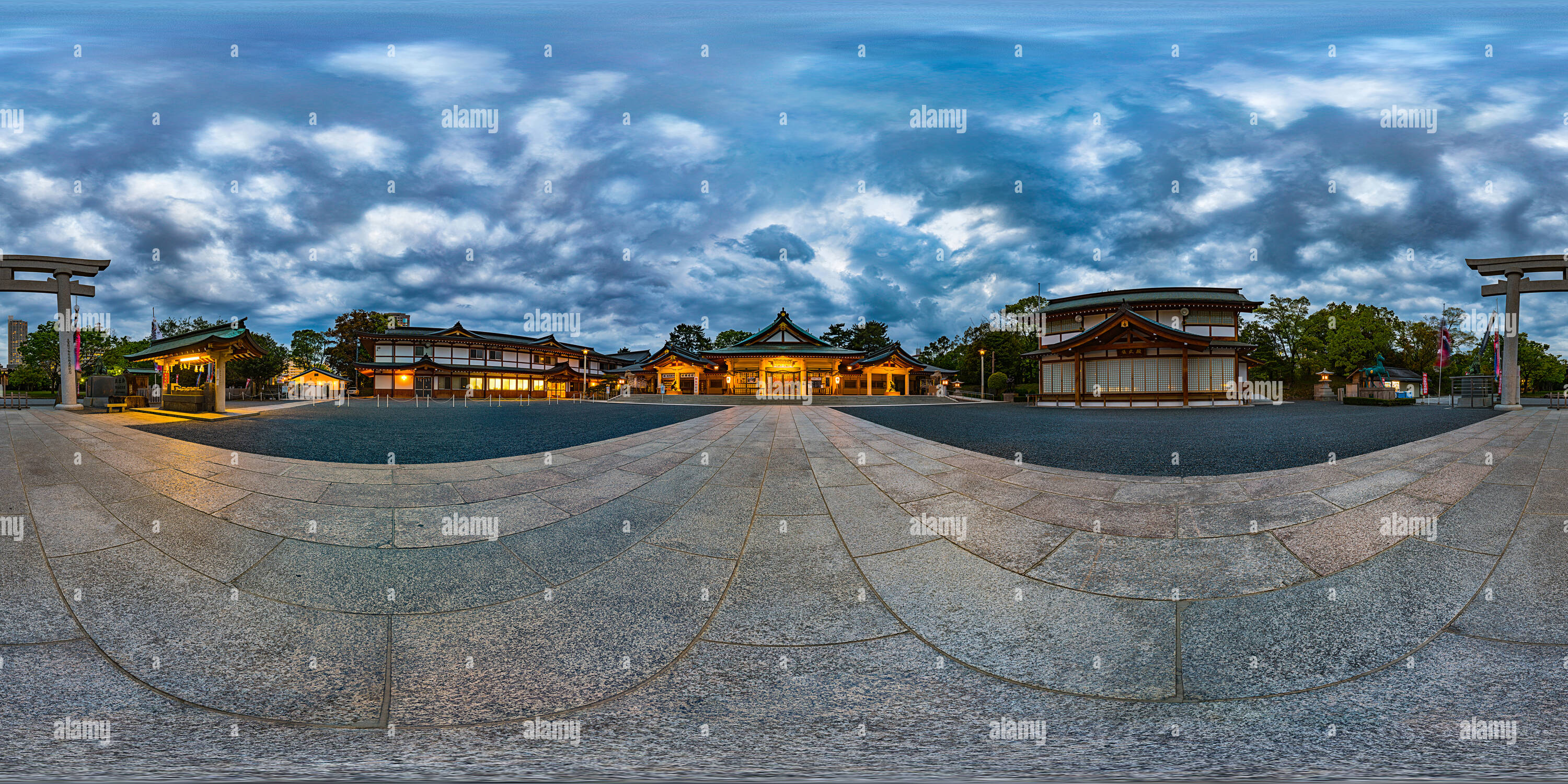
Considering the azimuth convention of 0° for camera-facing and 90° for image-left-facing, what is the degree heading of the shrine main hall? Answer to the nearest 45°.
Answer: approximately 0°

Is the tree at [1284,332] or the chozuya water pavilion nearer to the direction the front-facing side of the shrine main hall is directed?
the chozuya water pavilion

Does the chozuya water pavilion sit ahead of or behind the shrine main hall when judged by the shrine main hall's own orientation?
ahead

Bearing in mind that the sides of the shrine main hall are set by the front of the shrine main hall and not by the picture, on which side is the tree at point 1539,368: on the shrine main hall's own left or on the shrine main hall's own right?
on the shrine main hall's own left

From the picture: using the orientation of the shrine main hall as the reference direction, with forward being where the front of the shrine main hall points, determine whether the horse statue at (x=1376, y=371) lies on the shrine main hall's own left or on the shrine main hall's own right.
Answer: on the shrine main hall's own left

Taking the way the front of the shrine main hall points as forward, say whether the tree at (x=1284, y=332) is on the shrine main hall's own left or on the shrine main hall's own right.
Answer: on the shrine main hall's own left
